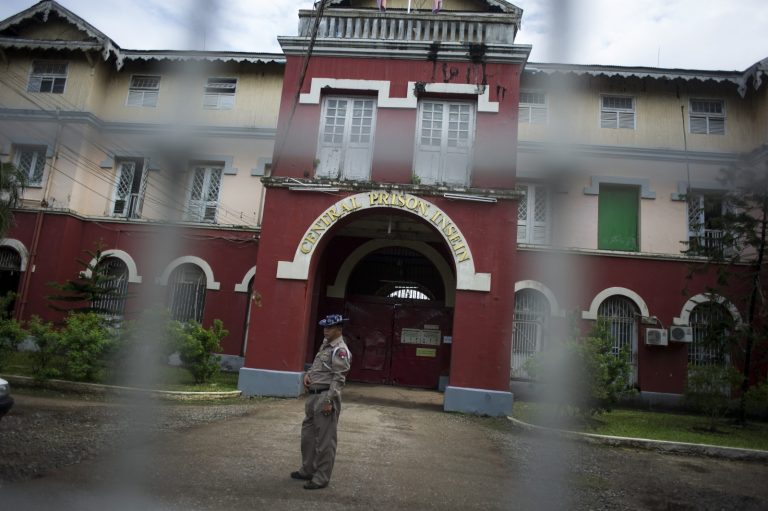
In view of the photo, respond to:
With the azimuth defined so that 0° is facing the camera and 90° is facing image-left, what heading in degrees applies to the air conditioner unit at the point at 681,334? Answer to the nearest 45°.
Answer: approximately 0°

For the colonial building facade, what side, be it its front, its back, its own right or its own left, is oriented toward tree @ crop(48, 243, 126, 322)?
right

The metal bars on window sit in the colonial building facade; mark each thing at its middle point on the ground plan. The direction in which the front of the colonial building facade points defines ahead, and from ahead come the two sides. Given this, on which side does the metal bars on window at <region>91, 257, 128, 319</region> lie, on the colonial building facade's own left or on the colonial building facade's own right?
on the colonial building facade's own right

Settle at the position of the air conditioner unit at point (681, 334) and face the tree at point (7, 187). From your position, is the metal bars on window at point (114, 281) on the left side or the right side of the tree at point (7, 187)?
right

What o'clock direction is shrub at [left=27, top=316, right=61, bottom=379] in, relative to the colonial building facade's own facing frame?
The shrub is roughly at 3 o'clock from the colonial building facade.

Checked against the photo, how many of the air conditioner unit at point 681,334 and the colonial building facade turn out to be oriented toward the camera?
2

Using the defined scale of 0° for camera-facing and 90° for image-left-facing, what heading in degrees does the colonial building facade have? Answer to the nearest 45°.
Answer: approximately 0°

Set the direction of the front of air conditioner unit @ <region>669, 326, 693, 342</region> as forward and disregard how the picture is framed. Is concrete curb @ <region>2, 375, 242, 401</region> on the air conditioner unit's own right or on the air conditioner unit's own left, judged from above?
on the air conditioner unit's own right
